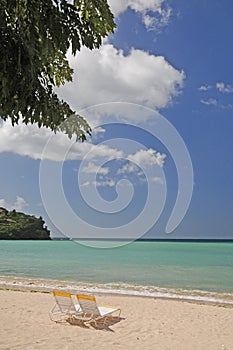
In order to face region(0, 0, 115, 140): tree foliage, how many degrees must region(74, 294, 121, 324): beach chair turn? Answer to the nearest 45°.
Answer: approximately 135° to its right

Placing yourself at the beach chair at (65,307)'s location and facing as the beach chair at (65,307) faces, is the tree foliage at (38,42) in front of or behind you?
behind

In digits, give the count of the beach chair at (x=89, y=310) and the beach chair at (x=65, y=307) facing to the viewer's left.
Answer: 0
